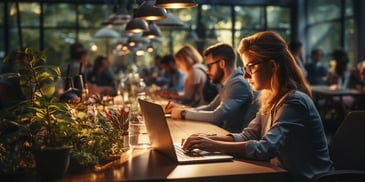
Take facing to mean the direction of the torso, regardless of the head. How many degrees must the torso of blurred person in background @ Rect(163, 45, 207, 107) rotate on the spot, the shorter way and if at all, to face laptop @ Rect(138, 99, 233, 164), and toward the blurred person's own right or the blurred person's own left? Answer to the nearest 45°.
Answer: approximately 90° to the blurred person's own left

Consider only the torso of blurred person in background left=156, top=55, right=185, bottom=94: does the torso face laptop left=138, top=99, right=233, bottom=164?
no

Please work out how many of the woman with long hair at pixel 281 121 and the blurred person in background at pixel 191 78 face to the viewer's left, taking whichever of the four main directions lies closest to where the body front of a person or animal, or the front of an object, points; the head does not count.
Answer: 2

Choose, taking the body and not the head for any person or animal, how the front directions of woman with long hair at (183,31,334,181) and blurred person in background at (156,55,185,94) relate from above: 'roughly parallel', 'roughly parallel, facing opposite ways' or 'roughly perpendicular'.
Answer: roughly parallel

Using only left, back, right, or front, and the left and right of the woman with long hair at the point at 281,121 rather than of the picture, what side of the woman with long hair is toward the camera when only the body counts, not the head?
left

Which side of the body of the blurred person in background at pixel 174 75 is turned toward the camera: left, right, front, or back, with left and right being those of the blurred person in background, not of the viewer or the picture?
left

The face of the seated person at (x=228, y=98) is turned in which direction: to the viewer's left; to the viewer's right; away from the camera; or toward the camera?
to the viewer's left

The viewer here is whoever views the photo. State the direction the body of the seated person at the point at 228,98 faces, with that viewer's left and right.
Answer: facing to the left of the viewer

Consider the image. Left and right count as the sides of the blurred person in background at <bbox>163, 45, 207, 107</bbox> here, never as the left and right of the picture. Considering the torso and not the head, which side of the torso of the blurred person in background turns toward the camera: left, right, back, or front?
left

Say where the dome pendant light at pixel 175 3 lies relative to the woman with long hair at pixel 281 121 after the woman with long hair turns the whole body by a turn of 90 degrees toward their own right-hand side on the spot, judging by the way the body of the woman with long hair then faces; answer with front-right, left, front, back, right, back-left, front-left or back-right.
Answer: front-left

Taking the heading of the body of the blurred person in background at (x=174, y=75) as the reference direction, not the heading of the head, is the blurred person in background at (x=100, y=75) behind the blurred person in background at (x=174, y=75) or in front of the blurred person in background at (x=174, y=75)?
in front

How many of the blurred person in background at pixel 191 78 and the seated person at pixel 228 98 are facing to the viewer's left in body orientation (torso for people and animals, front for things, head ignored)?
2

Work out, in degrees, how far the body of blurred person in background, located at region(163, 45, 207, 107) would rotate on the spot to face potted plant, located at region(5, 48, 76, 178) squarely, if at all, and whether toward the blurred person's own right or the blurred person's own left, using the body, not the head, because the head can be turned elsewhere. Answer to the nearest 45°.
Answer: approximately 90° to the blurred person's own left

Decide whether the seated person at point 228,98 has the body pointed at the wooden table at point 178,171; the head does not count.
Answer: no

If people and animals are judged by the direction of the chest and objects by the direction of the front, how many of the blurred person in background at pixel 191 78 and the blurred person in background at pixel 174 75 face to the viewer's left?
2
